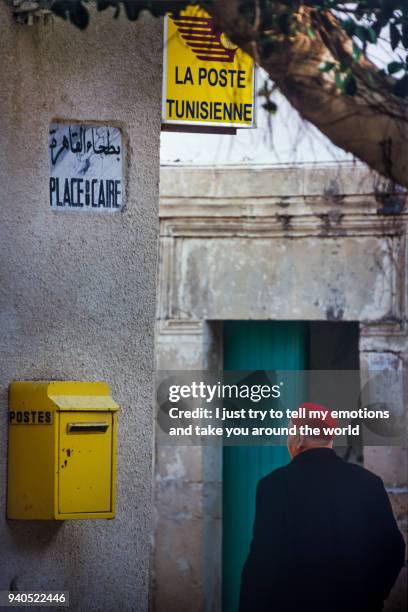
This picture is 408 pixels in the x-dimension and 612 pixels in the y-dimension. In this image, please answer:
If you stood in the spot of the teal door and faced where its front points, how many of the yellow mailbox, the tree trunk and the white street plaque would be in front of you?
3

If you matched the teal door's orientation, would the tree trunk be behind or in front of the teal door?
in front

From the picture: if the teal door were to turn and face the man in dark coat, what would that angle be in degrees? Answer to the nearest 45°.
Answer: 0° — it already faces them

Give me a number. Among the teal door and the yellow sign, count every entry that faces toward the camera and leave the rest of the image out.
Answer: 2

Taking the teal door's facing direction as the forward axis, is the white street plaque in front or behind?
in front

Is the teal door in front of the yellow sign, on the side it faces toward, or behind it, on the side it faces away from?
behind

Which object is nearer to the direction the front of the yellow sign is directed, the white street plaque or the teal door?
the white street plaque

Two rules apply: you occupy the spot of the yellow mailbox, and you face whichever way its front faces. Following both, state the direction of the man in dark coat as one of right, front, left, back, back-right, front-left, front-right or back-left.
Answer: left

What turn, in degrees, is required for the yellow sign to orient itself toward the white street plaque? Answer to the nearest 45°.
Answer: approximately 45° to its right

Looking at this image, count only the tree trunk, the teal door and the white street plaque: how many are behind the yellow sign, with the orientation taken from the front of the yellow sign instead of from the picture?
1

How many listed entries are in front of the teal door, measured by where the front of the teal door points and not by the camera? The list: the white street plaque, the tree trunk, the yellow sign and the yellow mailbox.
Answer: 4

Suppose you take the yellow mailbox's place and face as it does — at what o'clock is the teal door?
The teal door is roughly at 8 o'clock from the yellow mailbox.
